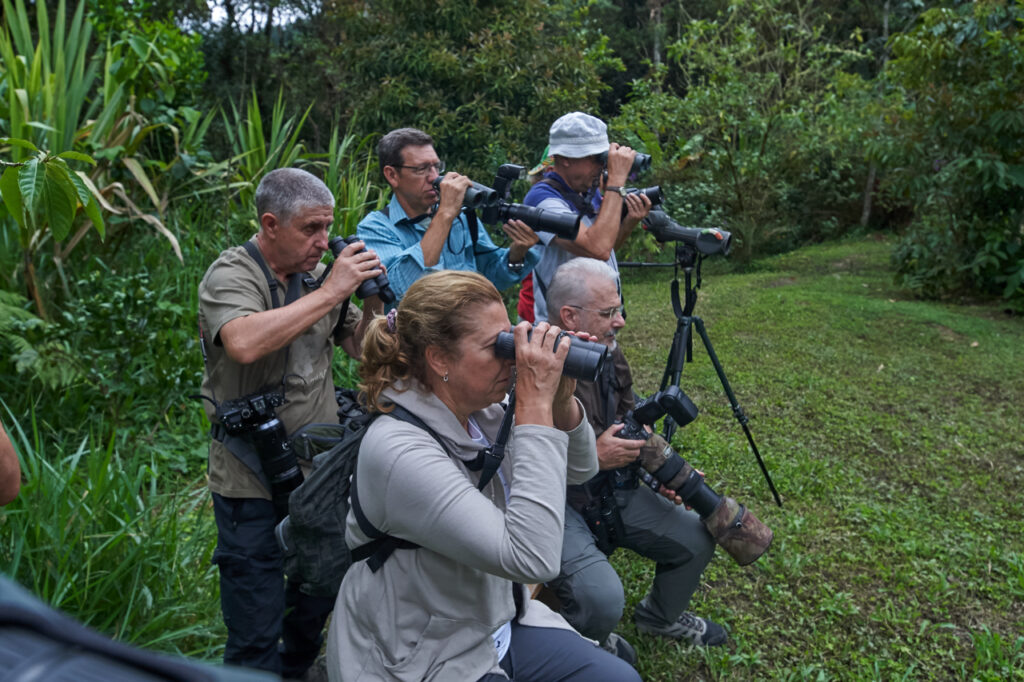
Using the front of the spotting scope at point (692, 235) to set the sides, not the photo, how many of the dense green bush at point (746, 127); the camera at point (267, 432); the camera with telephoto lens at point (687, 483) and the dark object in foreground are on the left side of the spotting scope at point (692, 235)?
1

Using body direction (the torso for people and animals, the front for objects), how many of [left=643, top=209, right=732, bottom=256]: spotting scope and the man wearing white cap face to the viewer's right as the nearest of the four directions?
2

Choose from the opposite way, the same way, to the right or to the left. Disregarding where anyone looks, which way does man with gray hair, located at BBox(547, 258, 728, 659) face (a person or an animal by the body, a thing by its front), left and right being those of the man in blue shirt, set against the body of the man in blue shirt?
the same way

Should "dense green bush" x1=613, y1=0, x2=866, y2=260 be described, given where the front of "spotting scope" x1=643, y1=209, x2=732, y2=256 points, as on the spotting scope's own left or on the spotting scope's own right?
on the spotting scope's own left

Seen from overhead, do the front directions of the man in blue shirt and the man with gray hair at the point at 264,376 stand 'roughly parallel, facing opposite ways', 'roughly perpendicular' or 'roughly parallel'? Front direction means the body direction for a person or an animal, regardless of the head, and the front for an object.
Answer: roughly parallel

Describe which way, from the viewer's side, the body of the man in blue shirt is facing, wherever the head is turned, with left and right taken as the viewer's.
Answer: facing the viewer and to the right of the viewer

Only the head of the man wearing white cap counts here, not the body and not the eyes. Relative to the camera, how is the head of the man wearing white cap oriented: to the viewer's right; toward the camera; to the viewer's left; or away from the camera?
to the viewer's right

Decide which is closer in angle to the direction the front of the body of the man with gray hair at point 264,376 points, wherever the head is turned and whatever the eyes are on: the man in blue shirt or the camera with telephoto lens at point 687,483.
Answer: the camera with telephoto lens

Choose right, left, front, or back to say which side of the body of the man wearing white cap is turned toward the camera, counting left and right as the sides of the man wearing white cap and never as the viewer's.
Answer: right

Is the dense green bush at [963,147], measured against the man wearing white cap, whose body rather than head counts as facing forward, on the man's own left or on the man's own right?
on the man's own left
